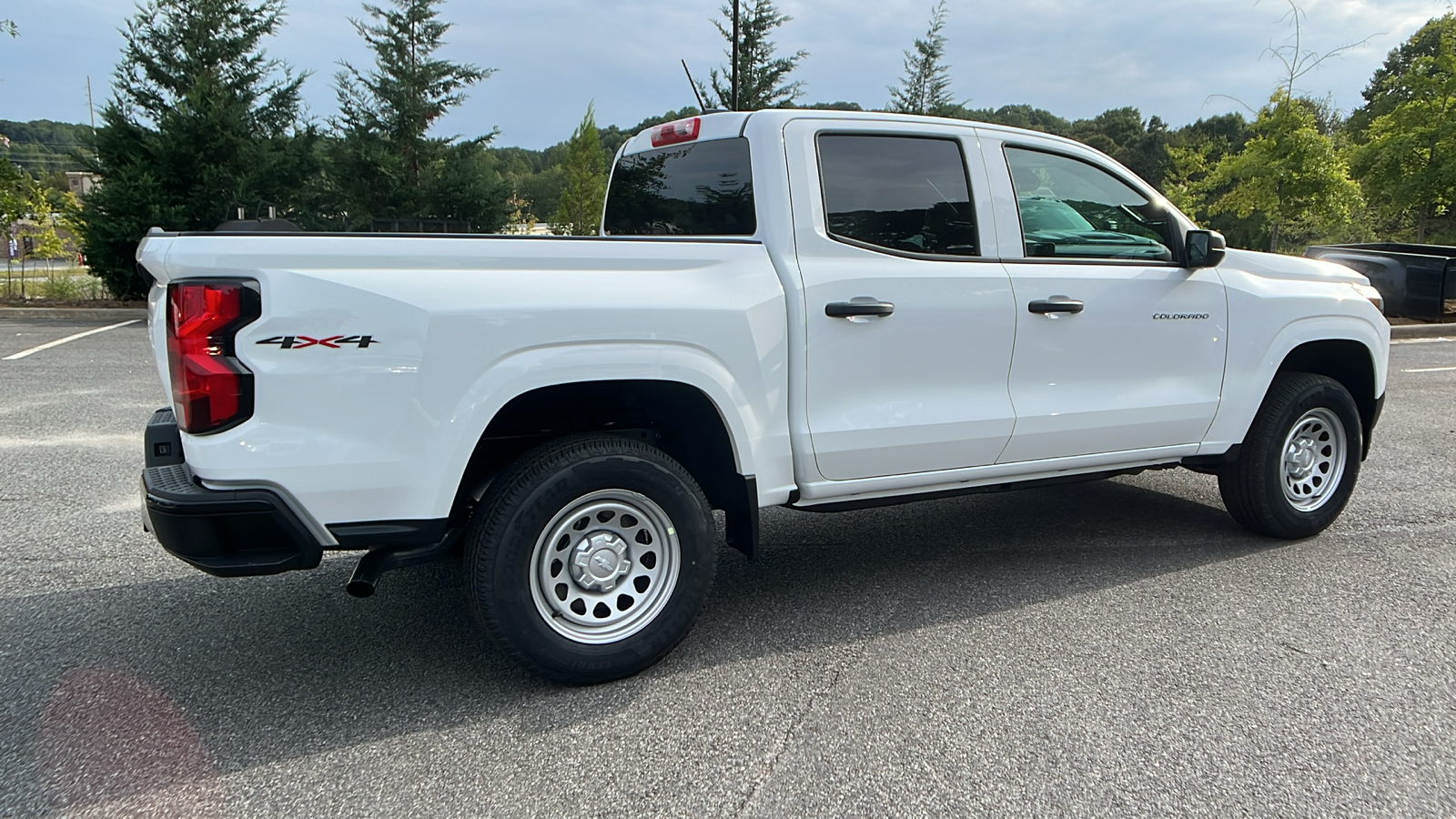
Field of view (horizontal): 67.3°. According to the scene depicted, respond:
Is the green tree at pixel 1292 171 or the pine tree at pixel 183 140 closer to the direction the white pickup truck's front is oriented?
the green tree

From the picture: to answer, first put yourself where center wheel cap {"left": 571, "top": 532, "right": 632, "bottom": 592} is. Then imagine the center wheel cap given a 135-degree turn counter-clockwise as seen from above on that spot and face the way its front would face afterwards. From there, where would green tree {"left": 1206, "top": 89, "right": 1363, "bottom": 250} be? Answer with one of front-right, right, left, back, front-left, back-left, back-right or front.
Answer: front

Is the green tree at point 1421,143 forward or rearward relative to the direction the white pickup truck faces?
forward

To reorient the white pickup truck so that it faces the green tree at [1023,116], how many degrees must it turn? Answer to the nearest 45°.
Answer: approximately 45° to its left

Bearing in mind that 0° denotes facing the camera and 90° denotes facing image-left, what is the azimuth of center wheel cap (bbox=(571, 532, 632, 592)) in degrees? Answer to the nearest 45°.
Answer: approximately 0°

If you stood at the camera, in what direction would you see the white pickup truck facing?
facing away from the viewer and to the right of the viewer

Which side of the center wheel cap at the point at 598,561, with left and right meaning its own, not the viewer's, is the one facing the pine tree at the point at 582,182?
back

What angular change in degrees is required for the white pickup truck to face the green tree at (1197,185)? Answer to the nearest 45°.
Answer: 0° — it already faces it

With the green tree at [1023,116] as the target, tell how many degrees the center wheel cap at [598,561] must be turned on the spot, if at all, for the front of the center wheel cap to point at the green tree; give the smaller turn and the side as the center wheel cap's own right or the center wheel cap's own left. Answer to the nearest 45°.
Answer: approximately 135° to the center wheel cap's own left
